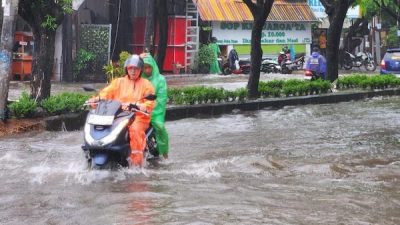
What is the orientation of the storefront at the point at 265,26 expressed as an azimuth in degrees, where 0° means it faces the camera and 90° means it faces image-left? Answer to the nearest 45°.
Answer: approximately 0°

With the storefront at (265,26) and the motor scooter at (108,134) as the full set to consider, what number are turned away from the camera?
0

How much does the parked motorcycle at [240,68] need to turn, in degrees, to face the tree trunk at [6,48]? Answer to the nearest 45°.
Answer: approximately 90° to its left

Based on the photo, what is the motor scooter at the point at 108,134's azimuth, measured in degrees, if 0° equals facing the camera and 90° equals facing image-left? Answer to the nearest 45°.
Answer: approximately 45°

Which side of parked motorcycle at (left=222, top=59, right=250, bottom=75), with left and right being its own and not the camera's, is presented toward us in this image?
left

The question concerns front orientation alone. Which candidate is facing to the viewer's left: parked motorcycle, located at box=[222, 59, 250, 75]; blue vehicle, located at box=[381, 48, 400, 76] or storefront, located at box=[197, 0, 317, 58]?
the parked motorcycle

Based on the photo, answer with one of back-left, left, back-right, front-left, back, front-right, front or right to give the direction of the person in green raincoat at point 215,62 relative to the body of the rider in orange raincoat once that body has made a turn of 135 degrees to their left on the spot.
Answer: left

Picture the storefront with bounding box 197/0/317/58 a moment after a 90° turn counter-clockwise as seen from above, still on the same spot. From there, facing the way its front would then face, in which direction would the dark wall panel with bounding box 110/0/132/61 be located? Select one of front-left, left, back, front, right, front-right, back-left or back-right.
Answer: back-right

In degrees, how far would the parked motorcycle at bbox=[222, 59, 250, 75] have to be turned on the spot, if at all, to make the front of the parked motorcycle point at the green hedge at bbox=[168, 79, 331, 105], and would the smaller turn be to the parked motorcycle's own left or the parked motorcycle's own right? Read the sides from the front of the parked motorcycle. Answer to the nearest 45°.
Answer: approximately 90° to the parked motorcycle's own left

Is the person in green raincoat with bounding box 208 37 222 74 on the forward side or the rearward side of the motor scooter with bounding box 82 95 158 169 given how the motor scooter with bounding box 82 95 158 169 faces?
on the rearward side

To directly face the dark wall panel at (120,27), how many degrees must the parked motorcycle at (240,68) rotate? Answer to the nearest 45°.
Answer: approximately 45° to its left

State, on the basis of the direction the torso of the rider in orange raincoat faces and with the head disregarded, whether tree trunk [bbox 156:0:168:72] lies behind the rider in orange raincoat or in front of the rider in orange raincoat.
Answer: behind

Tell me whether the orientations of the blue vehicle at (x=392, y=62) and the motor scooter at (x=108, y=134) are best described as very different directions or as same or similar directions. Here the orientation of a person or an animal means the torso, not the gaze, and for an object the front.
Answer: very different directions

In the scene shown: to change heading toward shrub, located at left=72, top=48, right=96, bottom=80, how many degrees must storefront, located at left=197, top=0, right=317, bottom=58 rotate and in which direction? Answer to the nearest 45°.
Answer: approximately 45° to its right
